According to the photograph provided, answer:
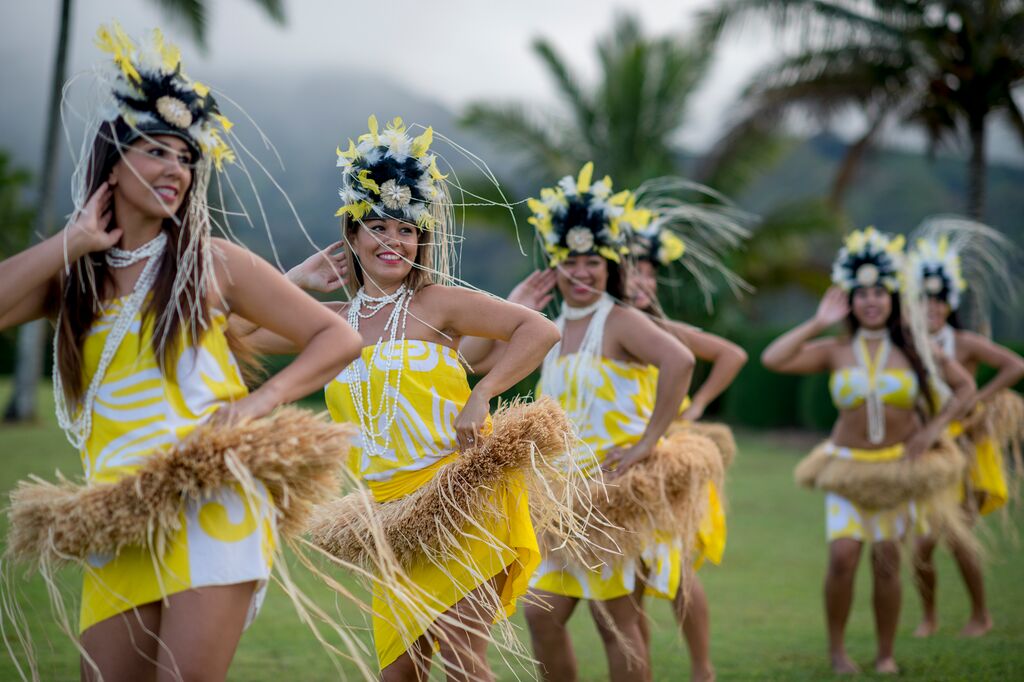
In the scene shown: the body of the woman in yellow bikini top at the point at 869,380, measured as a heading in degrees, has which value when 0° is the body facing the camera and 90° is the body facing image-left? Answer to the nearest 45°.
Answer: approximately 0°

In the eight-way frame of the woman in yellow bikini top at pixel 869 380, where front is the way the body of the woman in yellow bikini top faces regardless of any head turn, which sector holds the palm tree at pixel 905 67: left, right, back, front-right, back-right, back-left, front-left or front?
back

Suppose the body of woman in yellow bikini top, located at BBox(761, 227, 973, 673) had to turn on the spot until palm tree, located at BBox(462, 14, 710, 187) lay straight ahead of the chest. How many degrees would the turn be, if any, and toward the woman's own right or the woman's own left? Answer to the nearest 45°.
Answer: approximately 180°

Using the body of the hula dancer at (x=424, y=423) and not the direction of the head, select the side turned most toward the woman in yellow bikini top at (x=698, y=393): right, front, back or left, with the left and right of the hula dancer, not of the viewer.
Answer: back

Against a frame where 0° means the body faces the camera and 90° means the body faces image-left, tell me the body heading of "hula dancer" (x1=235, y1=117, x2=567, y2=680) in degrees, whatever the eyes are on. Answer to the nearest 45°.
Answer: approximately 45°

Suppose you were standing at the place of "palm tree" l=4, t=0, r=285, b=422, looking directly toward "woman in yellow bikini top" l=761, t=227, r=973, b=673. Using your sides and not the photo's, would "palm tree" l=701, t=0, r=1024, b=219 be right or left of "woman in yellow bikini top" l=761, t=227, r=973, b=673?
left

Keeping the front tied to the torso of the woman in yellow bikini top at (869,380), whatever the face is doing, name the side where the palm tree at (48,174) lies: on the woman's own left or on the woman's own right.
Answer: on the woman's own right
